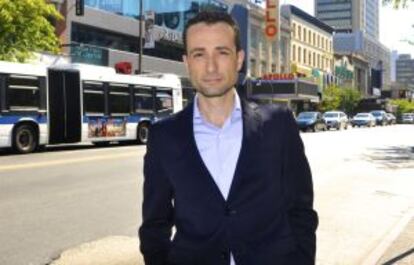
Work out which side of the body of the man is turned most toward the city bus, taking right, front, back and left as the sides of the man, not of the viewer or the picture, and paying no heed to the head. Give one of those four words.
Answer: back

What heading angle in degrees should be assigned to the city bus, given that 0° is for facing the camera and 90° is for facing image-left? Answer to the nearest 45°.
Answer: approximately 45°

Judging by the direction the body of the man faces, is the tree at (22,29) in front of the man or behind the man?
behind

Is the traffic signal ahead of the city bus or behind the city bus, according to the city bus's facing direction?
behind

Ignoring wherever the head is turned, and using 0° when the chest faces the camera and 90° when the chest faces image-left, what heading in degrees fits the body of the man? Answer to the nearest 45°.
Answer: approximately 0°
